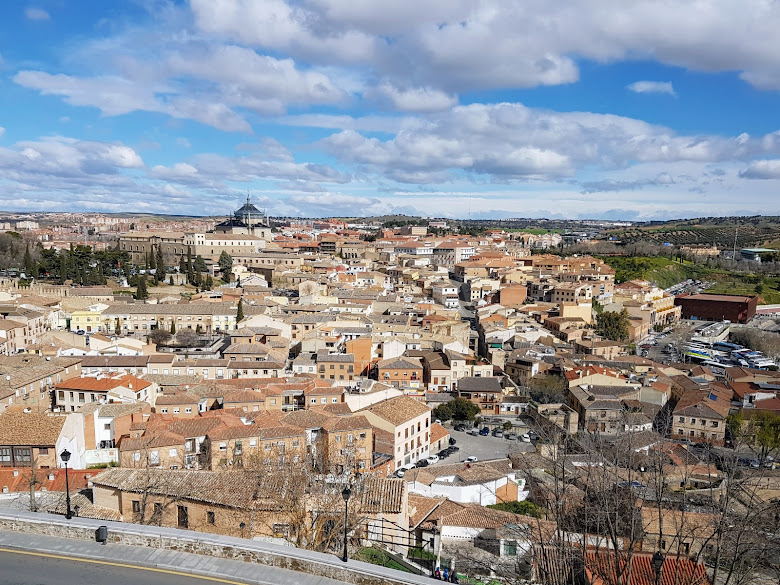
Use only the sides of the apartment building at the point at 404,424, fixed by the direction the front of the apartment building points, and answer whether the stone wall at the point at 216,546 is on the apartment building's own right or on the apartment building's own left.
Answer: on the apartment building's own right

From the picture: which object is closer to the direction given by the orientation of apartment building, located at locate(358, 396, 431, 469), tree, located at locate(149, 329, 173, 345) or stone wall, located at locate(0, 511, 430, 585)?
the stone wall

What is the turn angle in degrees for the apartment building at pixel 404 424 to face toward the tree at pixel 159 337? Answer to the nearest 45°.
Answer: approximately 180°

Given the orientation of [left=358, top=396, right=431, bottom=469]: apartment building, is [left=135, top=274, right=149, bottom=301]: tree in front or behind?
behind

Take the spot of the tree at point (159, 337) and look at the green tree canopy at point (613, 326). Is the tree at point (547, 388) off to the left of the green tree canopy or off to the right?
right

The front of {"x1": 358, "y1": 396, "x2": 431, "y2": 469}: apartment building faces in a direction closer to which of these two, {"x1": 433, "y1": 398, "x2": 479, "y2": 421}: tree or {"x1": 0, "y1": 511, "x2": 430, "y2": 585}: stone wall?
the stone wall

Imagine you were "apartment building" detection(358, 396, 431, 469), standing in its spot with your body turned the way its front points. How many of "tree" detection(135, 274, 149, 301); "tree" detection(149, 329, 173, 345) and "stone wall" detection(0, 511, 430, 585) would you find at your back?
2

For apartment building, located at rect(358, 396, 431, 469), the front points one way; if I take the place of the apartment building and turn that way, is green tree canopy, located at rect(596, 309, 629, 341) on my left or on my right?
on my left

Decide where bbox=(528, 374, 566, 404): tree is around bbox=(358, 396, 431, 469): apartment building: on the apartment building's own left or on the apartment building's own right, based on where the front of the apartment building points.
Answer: on the apartment building's own left

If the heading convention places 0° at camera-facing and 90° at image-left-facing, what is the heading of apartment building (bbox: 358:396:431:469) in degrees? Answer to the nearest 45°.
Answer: approximately 315°
